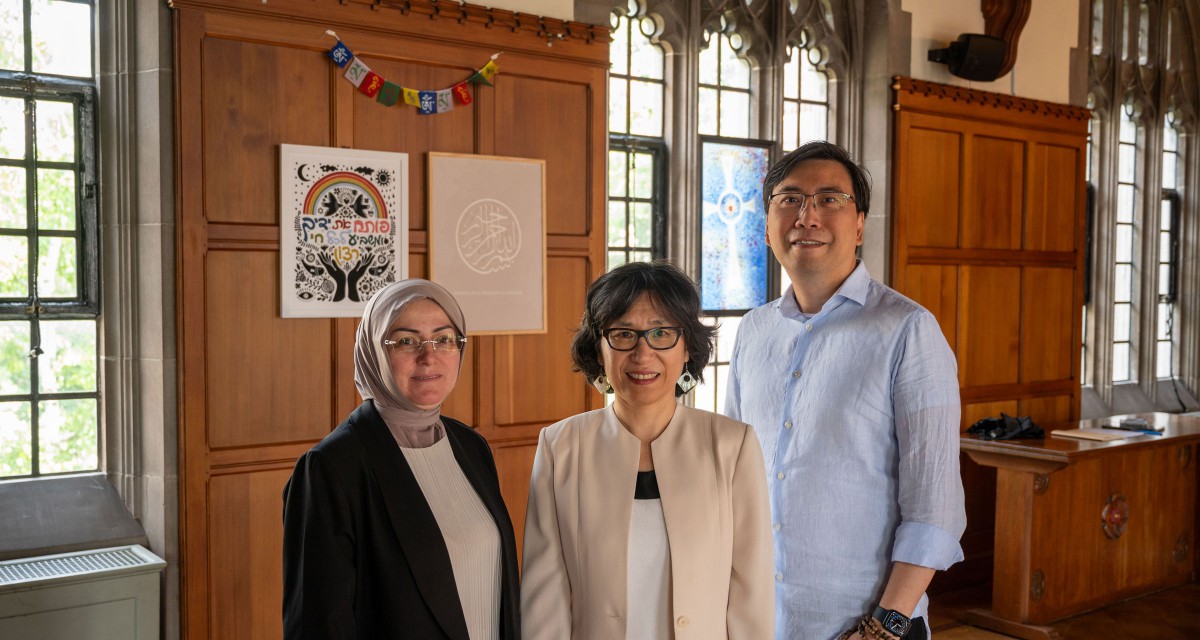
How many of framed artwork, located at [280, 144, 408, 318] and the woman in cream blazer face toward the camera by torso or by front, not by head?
2

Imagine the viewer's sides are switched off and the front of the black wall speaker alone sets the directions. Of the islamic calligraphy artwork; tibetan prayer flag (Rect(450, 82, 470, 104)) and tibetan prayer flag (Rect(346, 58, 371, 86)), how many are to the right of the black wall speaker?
3

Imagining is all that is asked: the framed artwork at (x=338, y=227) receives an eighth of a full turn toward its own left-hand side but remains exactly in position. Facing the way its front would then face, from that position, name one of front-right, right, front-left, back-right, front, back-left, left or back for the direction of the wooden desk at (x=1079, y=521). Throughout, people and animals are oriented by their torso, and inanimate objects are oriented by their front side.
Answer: front-left

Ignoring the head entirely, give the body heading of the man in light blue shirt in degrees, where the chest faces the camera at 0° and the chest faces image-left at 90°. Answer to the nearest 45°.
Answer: approximately 45°

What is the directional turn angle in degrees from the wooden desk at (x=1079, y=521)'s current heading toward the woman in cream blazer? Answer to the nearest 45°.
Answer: approximately 45° to its right

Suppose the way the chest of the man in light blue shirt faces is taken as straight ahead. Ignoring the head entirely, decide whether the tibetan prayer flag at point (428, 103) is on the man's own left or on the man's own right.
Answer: on the man's own right

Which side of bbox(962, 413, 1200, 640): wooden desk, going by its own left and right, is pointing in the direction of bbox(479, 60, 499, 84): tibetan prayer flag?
right

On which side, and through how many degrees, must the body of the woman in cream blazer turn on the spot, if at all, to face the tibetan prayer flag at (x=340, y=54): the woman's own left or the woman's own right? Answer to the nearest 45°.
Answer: approximately 135° to the woman's own right

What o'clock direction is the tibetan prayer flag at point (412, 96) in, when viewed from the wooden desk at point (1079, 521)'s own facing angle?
The tibetan prayer flag is roughly at 3 o'clock from the wooden desk.

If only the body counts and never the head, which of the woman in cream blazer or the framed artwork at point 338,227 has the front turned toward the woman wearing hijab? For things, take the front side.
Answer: the framed artwork
